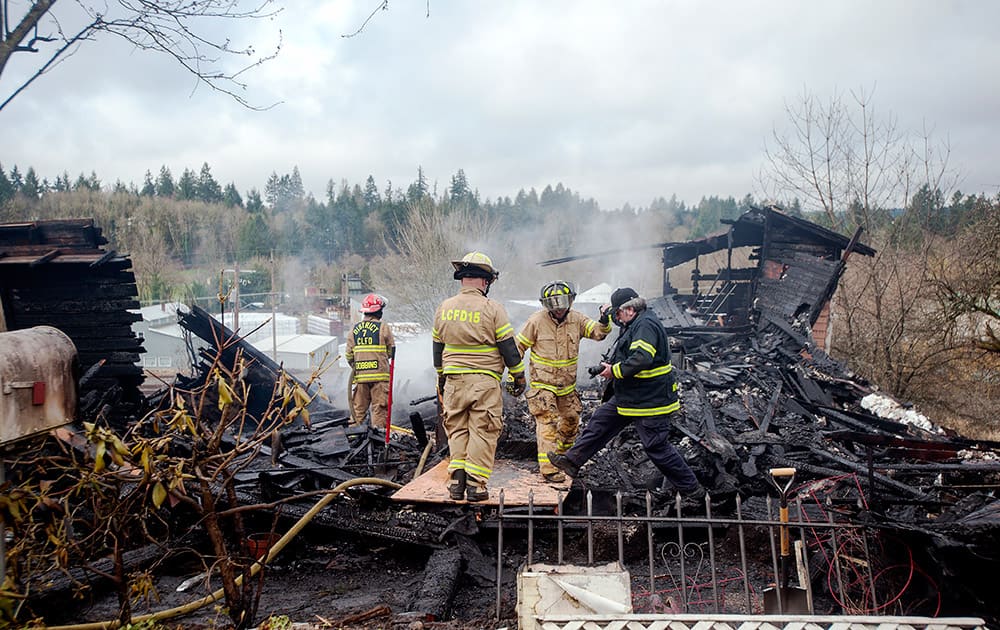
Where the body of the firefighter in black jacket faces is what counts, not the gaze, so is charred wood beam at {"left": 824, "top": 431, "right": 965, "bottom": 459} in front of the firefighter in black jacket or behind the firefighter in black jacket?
behind

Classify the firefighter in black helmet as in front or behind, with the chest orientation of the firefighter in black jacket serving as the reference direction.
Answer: in front

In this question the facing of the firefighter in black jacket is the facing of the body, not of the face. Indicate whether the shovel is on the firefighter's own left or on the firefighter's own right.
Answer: on the firefighter's own left

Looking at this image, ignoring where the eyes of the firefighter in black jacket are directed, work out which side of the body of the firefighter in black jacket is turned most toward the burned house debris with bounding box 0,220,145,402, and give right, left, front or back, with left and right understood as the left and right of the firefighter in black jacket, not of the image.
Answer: front

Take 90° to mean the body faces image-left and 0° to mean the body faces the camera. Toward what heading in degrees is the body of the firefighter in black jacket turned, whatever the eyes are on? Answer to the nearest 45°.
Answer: approximately 90°

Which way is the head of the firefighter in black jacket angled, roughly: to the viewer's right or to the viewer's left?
to the viewer's left

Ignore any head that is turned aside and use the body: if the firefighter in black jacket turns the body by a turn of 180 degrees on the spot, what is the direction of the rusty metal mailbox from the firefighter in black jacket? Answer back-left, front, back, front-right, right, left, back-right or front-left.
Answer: back-right
